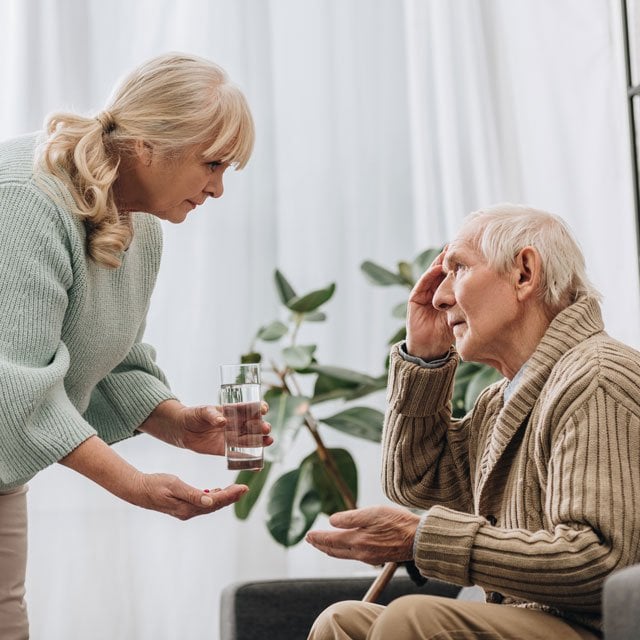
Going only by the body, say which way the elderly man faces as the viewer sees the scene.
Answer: to the viewer's left

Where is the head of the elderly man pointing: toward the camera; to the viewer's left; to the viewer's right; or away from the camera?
to the viewer's left

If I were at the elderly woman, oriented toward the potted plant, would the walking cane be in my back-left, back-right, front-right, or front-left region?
front-right

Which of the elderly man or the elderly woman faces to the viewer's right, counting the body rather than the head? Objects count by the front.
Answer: the elderly woman

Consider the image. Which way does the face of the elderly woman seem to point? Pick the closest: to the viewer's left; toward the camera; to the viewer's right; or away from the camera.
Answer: to the viewer's right

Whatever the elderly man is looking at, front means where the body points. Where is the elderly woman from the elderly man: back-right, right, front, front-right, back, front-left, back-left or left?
front

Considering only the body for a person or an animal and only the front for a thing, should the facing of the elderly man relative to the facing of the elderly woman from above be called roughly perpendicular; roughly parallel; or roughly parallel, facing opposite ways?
roughly parallel, facing opposite ways

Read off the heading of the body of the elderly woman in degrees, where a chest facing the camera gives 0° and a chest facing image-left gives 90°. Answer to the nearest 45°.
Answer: approximately 270°

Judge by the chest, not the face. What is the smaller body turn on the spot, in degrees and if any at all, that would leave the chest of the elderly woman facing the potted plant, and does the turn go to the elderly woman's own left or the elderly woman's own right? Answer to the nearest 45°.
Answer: approximately 45° to the elderly woman's own left

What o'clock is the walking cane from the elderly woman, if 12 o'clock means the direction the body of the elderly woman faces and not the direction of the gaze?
The walking cane is roughly at 11 o'clock from the elderly woman.

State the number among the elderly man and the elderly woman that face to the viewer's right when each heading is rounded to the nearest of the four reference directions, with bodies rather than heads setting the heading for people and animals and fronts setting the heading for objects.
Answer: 1

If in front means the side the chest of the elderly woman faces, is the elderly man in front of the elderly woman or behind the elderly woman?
in front

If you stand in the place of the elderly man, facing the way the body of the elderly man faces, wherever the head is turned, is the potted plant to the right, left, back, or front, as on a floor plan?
right
